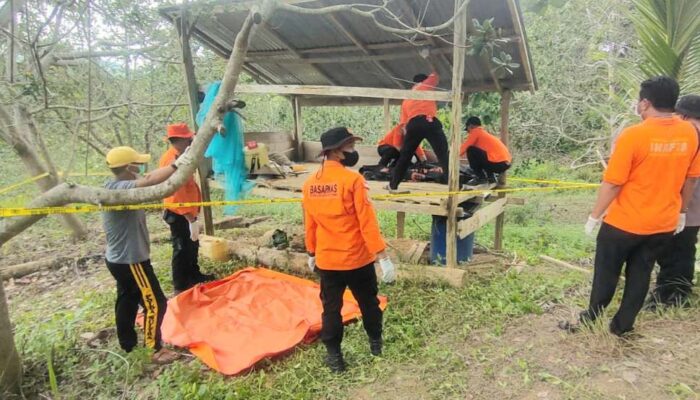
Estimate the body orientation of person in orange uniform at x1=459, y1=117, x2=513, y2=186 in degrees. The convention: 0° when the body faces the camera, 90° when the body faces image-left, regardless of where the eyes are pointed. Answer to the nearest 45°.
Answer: approximately 90°

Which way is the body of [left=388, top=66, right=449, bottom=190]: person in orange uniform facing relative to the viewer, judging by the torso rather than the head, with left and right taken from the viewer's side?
facing away from the viewer

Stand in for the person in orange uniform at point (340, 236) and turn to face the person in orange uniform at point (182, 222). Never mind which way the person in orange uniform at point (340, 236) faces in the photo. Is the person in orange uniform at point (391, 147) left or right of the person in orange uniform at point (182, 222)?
right

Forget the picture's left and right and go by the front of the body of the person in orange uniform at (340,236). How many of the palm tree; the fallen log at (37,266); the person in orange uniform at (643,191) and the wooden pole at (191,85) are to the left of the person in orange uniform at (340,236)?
2

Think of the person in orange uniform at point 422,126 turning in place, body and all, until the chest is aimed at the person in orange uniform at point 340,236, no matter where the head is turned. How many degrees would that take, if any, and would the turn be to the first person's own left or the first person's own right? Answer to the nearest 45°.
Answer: approximately 180°

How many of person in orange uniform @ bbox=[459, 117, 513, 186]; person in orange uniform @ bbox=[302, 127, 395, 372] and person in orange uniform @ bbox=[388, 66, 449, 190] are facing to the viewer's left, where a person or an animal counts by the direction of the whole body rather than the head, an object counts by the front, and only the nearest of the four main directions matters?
1

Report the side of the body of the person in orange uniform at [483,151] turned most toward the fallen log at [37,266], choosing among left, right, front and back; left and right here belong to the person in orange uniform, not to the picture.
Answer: front

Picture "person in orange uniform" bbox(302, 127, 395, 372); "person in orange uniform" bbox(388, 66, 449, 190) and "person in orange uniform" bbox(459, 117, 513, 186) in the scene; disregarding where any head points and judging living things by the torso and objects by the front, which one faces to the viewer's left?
"person in orange uniform" bbox(459, 117, 513, 186)

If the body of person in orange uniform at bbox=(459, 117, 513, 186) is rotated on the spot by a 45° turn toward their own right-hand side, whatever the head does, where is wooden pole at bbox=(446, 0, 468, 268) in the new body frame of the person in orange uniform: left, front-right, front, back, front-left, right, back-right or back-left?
back-left

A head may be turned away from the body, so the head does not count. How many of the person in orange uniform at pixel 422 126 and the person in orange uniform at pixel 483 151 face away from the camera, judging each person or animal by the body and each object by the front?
1

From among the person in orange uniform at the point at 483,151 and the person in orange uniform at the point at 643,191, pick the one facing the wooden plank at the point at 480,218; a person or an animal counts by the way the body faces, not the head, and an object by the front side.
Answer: the person in orange uniform at the point at 643,191

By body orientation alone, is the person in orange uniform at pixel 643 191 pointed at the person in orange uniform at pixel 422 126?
yes

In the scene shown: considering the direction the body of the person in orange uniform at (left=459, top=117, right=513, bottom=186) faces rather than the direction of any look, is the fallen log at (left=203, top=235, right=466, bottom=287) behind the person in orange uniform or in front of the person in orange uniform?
in front

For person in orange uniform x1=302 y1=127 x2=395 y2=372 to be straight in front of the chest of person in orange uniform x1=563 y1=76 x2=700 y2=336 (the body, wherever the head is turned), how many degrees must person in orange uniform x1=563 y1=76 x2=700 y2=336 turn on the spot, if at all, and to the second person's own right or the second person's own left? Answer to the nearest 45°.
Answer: approximately 90° to the second person's own left
